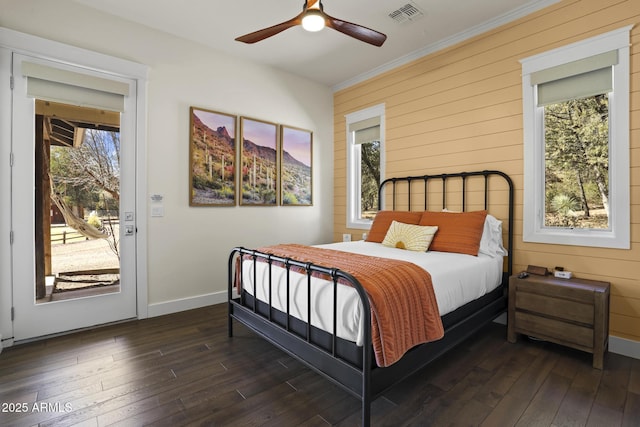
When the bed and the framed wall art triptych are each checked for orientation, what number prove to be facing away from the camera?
0

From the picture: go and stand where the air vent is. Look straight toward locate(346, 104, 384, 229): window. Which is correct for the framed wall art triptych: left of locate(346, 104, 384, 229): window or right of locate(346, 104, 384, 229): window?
left

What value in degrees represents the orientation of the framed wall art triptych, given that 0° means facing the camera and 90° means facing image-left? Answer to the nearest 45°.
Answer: approximately 315°

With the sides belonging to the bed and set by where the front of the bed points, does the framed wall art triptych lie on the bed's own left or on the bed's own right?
on the bed's own right

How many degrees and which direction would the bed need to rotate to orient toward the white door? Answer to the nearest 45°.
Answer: approximately 45° to its right

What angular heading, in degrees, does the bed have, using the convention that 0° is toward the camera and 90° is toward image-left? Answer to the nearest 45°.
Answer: approximately 45°

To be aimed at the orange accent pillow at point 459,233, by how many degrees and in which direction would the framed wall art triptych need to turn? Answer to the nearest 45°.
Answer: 0° — it already faces it

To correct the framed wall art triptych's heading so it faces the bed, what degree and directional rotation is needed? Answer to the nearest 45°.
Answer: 0° — it already faces it

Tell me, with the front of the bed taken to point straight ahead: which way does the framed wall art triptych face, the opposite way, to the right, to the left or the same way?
to the left

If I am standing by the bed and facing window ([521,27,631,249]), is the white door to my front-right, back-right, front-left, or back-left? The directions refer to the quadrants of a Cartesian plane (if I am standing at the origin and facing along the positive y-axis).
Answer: back-left
